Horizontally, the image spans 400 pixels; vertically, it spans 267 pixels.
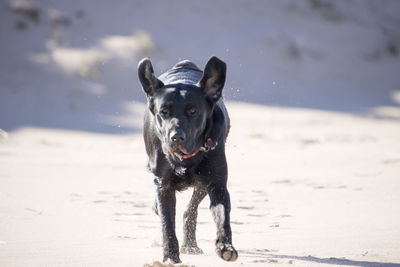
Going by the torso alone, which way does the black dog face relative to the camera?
toward the camera
